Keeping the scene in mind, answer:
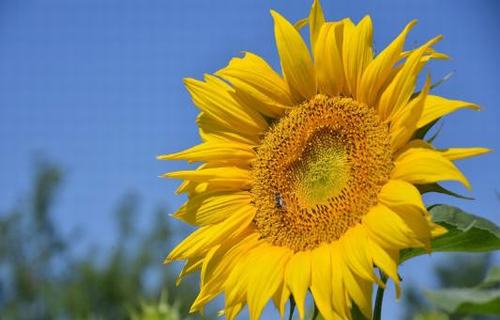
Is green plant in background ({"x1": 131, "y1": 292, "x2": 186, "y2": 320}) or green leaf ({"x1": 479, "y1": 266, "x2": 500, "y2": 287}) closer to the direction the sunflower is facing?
the green leaf

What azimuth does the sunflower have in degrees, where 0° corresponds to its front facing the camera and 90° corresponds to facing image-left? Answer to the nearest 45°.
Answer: approximately 0°

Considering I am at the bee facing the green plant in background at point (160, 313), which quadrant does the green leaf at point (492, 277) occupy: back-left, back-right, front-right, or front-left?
front-right

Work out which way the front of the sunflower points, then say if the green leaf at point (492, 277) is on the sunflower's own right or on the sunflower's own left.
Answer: on the sunflower's own left

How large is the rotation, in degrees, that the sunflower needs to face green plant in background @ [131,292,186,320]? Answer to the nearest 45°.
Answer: approximately 135° to its right
